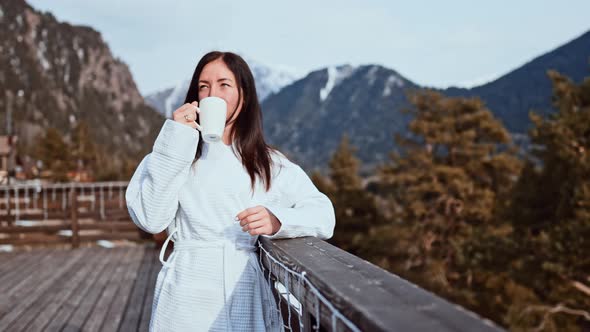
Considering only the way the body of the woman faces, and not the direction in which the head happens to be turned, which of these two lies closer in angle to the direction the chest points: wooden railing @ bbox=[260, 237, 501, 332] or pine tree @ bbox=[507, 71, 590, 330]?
the wooden railing

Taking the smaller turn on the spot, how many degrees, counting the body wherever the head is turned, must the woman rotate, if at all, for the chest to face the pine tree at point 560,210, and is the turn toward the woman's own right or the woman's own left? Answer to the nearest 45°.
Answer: approximately 135° to the woman's own left

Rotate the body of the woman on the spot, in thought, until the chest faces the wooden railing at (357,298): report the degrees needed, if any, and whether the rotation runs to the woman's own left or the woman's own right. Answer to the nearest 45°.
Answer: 0° — they already face it

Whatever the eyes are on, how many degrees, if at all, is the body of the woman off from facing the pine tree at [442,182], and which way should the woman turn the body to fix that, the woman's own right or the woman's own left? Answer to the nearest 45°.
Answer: approximately 135° to the woman's own left

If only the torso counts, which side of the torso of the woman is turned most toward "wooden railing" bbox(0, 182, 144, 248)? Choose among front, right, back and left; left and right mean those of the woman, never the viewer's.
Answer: back

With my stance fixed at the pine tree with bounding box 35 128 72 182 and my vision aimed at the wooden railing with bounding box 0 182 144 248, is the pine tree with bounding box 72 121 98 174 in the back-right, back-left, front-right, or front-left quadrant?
back-left

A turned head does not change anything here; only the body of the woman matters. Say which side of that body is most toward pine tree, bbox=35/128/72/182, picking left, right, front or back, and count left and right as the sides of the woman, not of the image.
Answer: back

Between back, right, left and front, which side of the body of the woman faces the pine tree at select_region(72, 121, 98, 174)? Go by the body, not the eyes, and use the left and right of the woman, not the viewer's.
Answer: back

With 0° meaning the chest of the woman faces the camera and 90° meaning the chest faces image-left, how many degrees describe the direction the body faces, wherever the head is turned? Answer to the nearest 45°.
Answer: approximately 0°

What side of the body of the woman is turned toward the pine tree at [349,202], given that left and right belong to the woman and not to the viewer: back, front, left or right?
back

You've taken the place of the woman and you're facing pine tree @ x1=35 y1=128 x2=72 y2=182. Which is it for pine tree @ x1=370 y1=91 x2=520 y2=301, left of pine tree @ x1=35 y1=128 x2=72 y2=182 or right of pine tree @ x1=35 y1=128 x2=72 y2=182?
right

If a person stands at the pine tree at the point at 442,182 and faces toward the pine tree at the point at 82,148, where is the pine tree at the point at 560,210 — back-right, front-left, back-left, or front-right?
back-left
